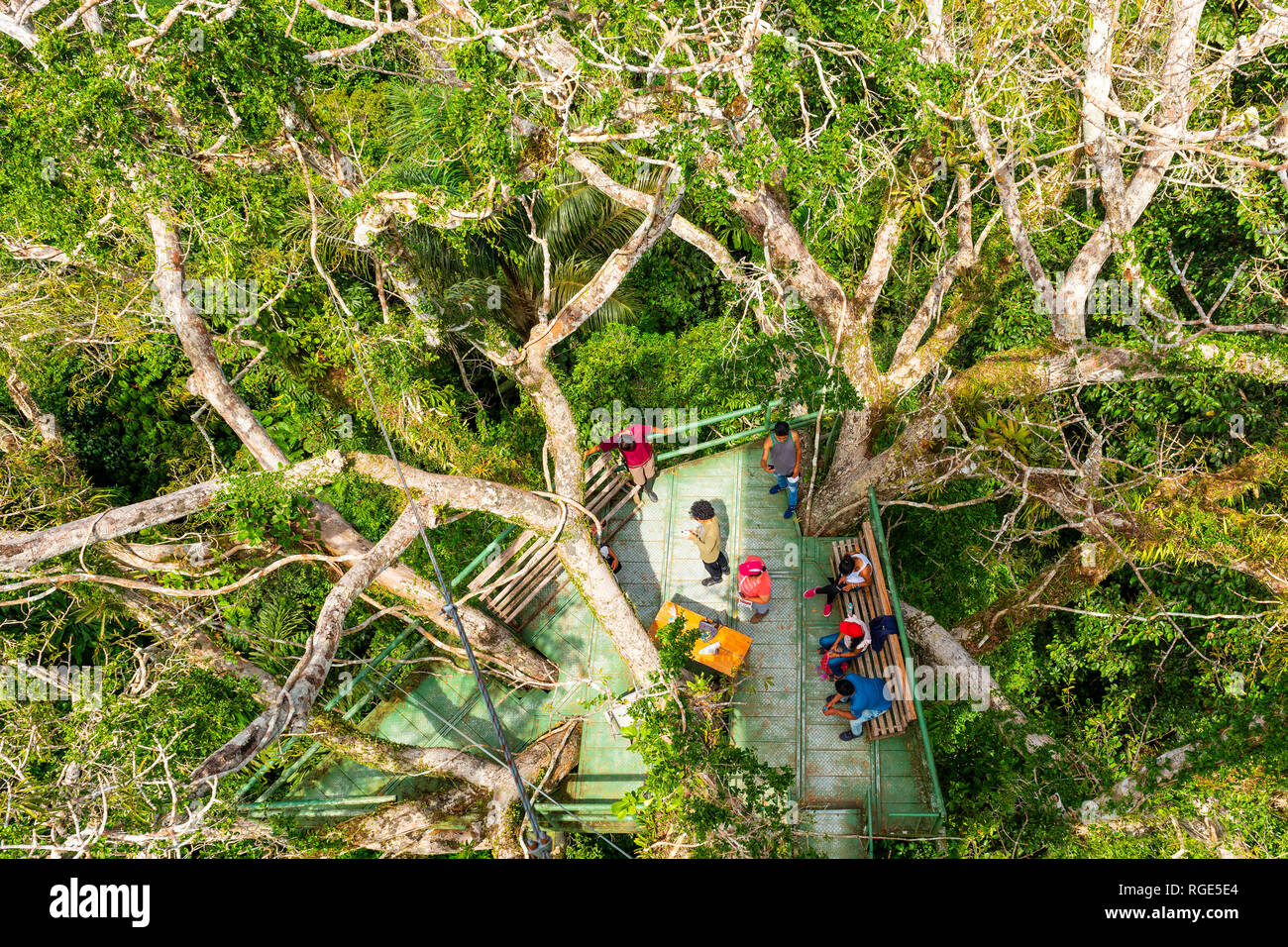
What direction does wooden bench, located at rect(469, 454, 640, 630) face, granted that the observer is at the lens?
facing the viewer and to the right of the viewer

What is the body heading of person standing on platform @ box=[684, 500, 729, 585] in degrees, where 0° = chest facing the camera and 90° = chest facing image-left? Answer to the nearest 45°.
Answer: approximately 90°

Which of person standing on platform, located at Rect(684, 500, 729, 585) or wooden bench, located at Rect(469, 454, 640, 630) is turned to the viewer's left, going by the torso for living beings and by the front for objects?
the person standing on platform

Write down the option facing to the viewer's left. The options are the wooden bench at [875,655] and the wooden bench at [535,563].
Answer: the wooden bench at [875,655]

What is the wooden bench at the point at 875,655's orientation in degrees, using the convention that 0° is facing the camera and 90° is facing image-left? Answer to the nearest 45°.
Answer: approximately 90°

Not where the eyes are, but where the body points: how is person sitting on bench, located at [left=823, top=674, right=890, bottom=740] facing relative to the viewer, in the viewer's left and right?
facing to the left of the viewer

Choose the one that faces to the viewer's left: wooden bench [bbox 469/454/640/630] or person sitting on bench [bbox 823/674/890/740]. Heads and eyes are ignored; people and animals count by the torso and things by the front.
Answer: the person sitting on bench
